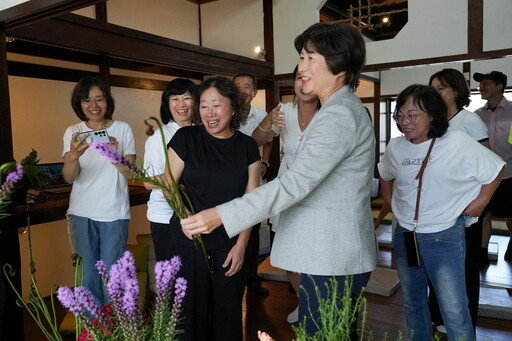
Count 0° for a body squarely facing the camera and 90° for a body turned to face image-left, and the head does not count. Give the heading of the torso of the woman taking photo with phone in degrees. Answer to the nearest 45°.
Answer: approximately 0°

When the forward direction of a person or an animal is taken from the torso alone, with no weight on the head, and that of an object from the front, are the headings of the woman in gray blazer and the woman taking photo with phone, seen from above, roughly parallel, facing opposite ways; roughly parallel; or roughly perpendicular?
roughly perpendicular

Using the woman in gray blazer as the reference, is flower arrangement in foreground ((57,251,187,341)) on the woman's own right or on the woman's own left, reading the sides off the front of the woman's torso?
on the woman's own left

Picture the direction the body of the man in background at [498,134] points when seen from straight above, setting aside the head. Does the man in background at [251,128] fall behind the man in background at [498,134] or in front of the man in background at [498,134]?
in front

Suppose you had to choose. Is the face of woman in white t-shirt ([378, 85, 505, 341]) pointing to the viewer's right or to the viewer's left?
to the viewer's left

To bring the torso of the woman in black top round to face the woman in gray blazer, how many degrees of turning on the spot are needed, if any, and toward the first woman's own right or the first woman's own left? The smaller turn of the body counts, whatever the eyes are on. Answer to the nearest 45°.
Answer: approximately 45° to the first woman's own left

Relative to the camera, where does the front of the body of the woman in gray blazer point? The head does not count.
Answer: to the viewer's left

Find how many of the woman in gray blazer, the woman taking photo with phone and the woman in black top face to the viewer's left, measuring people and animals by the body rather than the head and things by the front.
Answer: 1

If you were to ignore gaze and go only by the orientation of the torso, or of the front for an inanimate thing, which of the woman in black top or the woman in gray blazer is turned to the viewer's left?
the woman in gray blazer

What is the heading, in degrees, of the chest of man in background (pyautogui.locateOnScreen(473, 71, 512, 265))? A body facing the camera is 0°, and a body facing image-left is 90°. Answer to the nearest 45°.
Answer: approximately 45°

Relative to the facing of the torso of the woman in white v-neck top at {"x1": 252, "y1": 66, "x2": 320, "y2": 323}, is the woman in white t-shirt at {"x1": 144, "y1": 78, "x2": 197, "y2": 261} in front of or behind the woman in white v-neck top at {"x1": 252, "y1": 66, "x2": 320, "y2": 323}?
in front

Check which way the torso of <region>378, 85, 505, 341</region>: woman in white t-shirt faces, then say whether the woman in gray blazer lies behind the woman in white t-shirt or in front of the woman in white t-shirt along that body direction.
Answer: in front
